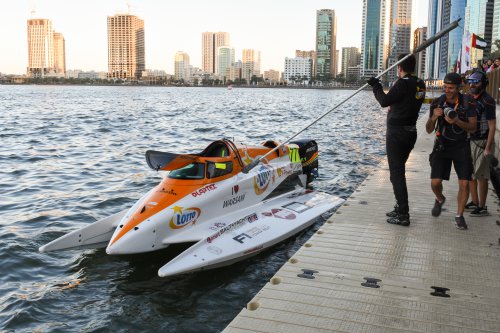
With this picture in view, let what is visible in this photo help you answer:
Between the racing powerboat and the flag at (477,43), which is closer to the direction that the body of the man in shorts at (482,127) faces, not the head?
the racing powerboat

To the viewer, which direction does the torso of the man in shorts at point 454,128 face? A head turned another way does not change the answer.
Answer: toward the camera

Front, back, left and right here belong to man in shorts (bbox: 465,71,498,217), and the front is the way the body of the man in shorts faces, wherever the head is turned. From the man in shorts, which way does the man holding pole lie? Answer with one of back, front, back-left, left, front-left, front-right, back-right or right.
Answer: front

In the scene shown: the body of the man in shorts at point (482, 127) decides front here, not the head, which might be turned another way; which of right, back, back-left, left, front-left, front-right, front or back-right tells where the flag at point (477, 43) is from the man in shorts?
back-right

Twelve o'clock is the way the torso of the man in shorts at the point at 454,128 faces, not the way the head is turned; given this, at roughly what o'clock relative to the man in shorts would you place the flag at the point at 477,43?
The flag is roughly at 6 o'clock from the man in shorts.

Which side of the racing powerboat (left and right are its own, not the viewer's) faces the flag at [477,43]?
back

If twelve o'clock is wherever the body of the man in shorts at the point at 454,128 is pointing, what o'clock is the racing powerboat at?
The racing powerboat is roughly at 3 o'clock from the man in shorts.

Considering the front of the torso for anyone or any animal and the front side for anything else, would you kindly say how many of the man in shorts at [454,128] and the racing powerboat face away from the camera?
0

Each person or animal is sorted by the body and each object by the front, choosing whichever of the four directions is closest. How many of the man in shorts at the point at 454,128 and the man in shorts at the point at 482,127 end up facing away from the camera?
0

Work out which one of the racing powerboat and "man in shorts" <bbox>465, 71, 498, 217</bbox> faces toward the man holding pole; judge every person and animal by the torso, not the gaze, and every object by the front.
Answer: the man in shorts

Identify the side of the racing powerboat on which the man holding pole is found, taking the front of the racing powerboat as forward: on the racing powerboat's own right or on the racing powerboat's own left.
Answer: on the racing powerboat's own left

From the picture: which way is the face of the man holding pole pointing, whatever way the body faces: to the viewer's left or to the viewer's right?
to the viewer's left
